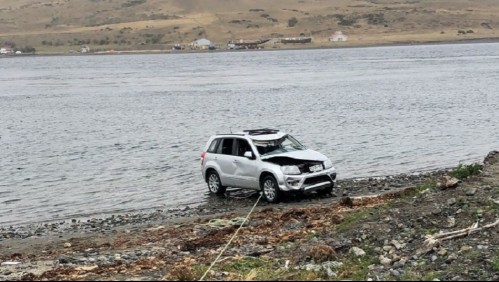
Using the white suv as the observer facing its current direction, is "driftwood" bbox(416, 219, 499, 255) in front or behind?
in front

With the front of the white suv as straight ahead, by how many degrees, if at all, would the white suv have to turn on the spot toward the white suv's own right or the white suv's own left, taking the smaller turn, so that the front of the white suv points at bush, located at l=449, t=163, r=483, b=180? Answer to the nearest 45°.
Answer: approximately 45° to the white suv's own left

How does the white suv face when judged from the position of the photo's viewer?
facing the viewer and to the right of the viewer
